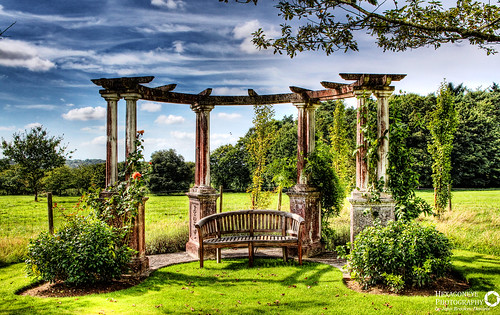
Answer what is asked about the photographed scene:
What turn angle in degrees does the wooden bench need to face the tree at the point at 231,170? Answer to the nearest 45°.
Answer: approximately 180°

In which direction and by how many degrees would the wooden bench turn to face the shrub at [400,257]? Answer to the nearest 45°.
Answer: approximately 45° to its left

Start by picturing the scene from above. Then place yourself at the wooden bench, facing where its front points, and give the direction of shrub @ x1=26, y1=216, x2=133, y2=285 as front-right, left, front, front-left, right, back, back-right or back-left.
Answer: front-right

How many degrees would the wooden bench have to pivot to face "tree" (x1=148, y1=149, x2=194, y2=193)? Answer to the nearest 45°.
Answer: approximately 180°

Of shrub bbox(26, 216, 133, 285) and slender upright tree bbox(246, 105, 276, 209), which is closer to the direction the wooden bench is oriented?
the shrub

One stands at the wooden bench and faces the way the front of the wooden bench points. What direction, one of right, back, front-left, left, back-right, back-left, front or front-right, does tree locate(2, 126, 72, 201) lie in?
back-right

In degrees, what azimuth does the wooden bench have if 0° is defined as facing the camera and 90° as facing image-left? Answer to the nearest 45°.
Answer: approximately 0°

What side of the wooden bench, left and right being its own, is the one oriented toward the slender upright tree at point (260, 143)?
back

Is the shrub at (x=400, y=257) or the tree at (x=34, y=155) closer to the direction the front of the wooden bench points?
the shrub

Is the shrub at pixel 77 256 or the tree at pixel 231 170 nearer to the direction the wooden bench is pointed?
the shrub
